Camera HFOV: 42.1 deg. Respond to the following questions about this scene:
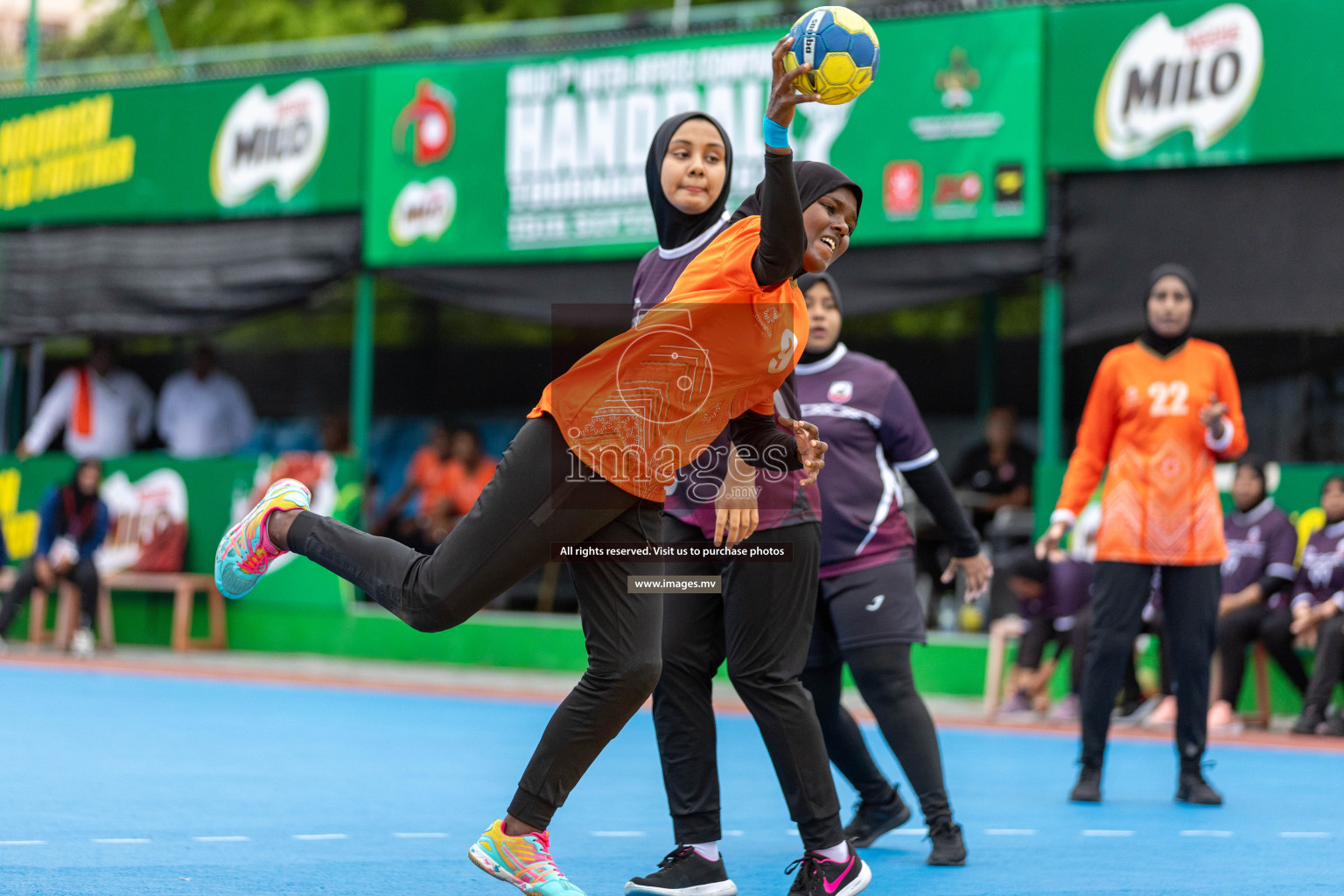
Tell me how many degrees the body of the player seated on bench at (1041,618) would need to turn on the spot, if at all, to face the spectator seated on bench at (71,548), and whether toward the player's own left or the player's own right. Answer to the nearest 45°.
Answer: approximately 45° to the player's own right

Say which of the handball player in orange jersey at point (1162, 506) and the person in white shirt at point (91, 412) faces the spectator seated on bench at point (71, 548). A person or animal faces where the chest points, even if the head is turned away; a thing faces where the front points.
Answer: the person in white shirt

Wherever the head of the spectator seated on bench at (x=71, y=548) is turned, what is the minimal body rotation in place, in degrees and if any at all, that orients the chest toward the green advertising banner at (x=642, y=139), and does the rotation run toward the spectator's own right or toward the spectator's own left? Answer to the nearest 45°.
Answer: approximately 45° to the spectator's own left

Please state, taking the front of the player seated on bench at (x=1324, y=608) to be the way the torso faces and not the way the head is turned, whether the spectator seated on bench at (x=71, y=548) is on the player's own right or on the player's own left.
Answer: on the player's own right

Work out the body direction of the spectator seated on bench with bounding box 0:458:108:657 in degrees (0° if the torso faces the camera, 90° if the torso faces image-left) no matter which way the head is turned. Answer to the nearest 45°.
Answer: approximately 0°
